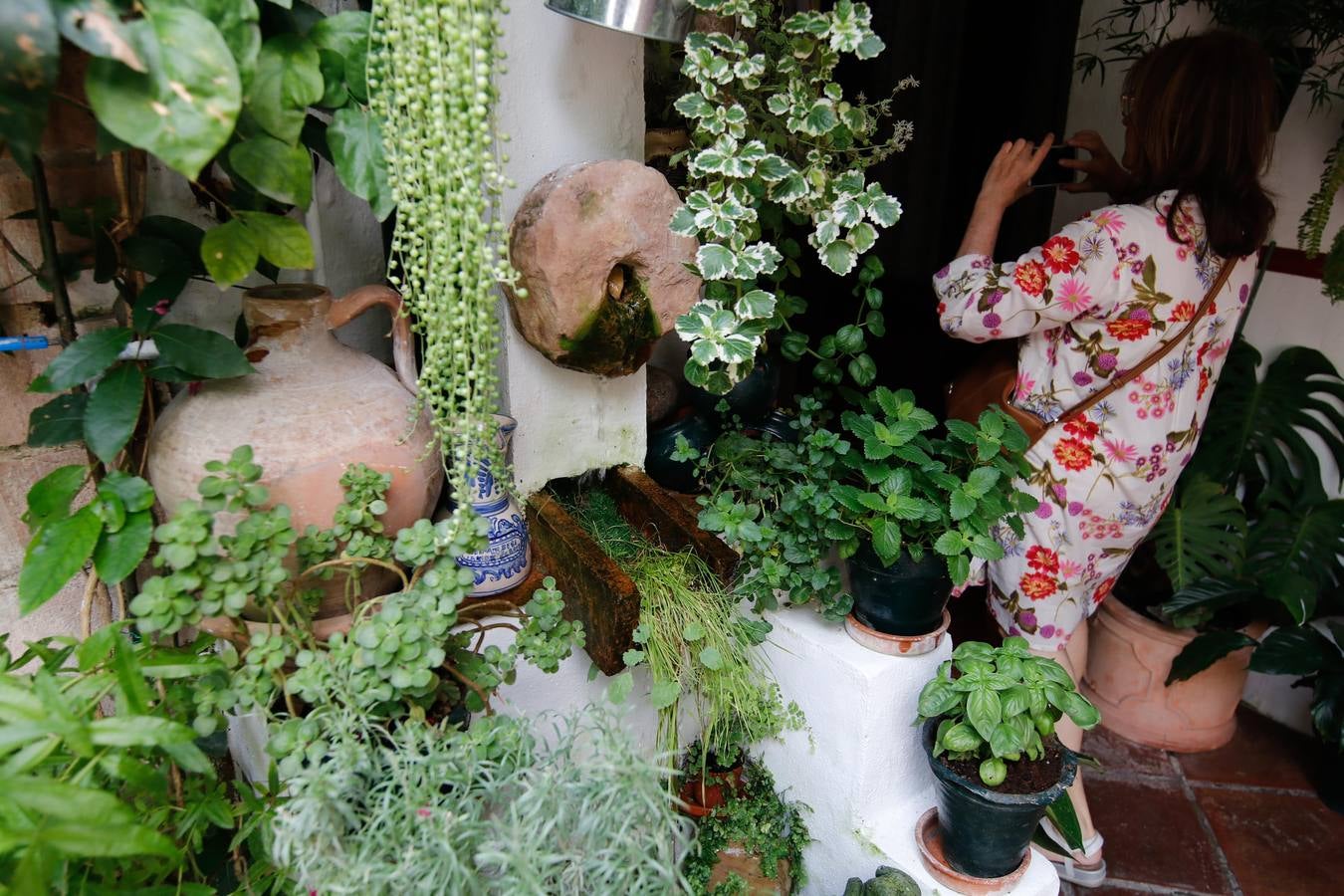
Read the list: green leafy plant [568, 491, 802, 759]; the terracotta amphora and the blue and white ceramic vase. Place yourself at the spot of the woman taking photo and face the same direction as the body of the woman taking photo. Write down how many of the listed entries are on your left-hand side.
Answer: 3

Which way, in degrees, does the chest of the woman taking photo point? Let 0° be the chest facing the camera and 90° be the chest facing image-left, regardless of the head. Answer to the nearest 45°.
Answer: approximately 135°

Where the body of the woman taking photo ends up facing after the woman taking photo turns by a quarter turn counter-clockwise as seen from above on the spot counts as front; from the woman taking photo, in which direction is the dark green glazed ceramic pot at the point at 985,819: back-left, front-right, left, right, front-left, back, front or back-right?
front-left

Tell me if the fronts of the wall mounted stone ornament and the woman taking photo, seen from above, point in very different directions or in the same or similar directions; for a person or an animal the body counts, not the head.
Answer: very different directions

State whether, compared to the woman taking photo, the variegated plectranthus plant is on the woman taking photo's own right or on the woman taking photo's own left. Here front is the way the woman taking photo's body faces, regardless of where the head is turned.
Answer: on the woman taking photo's own left

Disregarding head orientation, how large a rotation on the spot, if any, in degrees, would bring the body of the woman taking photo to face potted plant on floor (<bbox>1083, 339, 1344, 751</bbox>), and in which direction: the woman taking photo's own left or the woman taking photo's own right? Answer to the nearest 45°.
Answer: approximately 90° to the woman taking photo's own right

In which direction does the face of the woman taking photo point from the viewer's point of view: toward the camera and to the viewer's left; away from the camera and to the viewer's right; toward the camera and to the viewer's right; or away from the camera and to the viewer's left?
away from the camera and to the viewer's left

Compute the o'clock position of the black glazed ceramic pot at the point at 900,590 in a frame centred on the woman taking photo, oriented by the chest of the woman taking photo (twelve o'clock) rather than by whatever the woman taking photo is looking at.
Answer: The black glazed ceramic pot is roughly at 8 o'clock from the woman taking photo.
